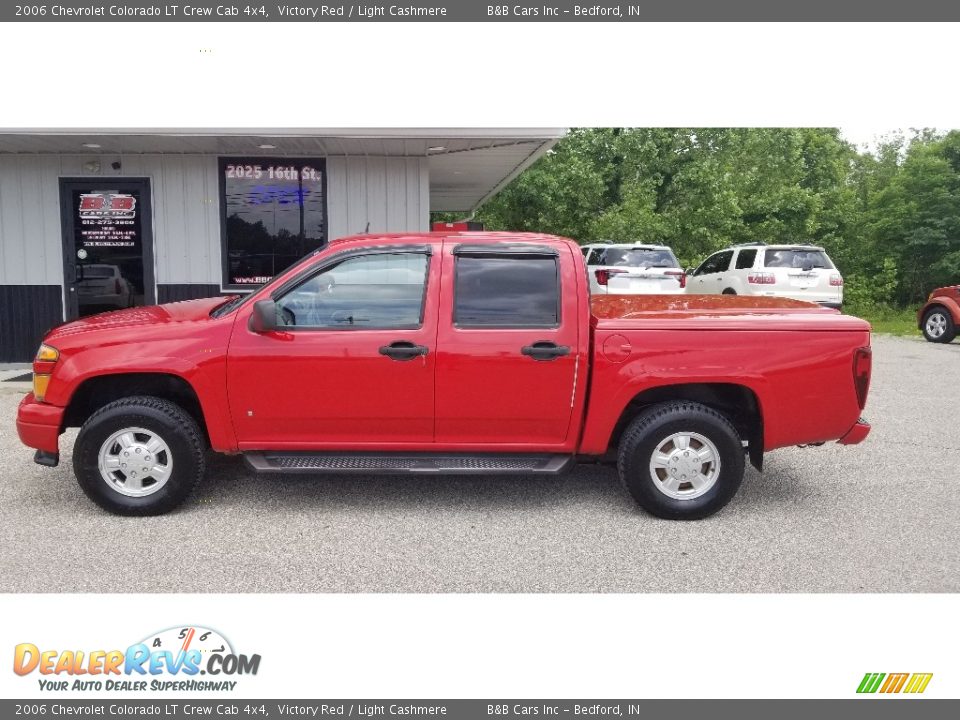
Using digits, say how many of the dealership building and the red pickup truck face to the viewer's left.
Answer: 1

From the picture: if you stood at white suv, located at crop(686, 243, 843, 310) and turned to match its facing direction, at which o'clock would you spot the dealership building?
The dealership building is roughly at 9 o'clock from the white suv.

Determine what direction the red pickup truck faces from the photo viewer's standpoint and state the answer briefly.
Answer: facing to the left of the viewer

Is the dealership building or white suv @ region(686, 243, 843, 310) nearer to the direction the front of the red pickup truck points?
the dealership building

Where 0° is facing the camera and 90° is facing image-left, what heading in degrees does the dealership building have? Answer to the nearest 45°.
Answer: approximately 0°

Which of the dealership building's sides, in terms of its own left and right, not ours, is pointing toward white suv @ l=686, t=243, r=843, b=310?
left

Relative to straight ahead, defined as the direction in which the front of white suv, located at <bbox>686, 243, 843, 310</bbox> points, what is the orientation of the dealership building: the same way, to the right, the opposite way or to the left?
the opposite way

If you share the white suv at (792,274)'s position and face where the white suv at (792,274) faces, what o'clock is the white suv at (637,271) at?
the white suv at (637,271) is roughly at 10 o'clock from the white suv at (792,274).

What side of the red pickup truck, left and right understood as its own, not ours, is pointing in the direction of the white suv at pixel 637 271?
right

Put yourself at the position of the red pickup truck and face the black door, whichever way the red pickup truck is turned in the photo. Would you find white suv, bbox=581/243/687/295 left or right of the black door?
right

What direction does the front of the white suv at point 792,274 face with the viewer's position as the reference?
facing away from the viewer and to the left of the viewer

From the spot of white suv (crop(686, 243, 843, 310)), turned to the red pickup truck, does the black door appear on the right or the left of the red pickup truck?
right

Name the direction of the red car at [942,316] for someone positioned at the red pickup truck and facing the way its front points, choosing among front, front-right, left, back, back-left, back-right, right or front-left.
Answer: back-right

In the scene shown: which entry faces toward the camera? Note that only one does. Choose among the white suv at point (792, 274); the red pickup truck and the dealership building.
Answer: the dealership building
